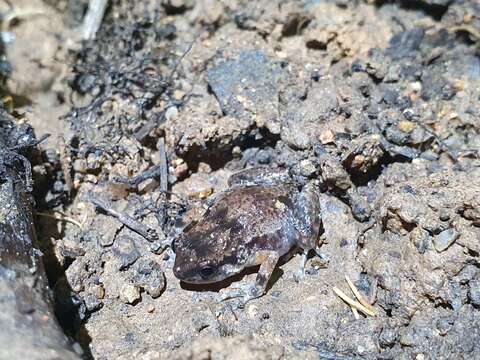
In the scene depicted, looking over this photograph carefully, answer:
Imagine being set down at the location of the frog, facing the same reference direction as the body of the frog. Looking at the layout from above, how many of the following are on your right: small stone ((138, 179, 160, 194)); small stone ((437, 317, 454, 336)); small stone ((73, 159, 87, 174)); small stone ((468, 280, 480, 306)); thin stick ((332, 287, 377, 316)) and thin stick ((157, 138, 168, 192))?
3

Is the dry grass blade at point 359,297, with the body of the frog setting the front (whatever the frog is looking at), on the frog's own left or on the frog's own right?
on the frog's own left

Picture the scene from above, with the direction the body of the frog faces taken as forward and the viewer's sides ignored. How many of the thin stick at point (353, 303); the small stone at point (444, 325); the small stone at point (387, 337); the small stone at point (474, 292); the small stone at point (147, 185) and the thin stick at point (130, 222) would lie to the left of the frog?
4

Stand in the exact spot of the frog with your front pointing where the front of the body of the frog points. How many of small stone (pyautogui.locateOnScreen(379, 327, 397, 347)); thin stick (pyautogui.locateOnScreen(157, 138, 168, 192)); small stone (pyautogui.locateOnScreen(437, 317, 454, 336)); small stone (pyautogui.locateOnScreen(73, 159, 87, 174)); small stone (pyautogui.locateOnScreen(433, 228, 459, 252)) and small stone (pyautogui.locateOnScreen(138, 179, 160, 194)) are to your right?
3

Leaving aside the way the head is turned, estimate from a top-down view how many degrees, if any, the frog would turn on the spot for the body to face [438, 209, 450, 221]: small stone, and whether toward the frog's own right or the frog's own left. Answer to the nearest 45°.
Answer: approximately 135° to the frog's own left

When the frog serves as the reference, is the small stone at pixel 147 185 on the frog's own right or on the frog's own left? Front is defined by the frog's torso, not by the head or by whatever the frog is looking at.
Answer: on the frog's own right

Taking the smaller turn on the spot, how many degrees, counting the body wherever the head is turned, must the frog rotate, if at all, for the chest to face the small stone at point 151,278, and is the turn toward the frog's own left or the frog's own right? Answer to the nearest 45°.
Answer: approximately 45° to the frog's own right

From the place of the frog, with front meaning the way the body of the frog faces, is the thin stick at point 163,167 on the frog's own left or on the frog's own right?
on the frog's own right

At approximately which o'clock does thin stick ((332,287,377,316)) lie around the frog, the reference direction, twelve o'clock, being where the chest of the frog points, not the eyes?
The thin stick is roughly at 9 o'clock from the frog.

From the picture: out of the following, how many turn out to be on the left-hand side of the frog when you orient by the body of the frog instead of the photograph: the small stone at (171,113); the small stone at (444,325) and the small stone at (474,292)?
2

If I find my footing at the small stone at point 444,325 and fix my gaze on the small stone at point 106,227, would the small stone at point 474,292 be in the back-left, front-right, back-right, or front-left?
back-right

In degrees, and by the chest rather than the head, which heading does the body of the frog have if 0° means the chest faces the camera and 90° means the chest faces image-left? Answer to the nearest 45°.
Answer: approximately 45°

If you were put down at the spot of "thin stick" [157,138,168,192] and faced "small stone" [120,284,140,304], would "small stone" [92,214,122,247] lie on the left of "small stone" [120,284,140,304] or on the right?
right

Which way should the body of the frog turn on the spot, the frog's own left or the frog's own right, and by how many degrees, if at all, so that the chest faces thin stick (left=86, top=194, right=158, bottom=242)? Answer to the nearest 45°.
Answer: approximately 45° to the frog's own right

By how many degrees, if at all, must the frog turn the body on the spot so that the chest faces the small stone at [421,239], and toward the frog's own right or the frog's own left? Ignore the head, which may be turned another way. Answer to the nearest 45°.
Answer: approximately 135° to the frog's own left

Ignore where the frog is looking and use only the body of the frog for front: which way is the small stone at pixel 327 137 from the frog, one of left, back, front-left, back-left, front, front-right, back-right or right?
back

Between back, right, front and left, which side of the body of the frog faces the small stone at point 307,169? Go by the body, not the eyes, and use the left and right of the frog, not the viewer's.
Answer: back
